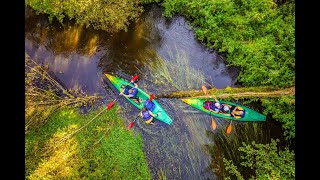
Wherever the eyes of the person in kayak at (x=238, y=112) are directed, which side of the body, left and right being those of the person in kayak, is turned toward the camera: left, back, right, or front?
left

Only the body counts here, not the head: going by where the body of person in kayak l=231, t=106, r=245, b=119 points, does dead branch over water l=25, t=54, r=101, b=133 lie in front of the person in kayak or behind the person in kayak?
in front

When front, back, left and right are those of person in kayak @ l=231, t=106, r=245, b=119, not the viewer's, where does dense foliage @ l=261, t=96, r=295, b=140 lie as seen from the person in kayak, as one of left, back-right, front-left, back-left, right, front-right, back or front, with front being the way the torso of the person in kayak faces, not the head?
back

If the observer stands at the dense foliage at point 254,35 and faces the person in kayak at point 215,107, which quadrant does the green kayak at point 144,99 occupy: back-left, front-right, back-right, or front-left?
front-right

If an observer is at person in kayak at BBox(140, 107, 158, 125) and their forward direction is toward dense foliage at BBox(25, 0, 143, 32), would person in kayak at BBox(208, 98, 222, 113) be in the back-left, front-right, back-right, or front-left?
back-right

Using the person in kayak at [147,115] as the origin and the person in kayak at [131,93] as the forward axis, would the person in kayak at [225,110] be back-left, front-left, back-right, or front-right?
back-right

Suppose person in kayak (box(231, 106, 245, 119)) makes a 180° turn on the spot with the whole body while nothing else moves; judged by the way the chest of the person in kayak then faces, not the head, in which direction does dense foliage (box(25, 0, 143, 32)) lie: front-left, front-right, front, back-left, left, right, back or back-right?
back

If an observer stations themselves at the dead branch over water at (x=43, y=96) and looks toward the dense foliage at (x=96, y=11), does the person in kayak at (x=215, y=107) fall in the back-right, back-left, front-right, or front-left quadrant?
front-right

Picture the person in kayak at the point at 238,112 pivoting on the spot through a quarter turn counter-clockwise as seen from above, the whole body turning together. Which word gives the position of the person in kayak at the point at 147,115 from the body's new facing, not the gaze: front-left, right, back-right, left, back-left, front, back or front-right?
right
